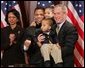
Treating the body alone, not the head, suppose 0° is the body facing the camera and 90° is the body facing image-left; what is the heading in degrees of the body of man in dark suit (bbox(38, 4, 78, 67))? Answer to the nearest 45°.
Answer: approximately 45°

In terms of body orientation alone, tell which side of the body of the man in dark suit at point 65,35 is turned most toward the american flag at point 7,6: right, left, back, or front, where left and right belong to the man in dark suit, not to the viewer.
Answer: right

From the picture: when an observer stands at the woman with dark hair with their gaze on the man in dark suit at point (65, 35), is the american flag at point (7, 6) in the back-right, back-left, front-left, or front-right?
back-left

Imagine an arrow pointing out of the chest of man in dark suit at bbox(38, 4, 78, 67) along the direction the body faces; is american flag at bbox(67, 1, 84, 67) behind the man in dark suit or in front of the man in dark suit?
behind

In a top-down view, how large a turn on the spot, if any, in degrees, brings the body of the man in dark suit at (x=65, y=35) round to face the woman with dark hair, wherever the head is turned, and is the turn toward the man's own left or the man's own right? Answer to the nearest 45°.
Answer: approximately 45° to the man's own right
